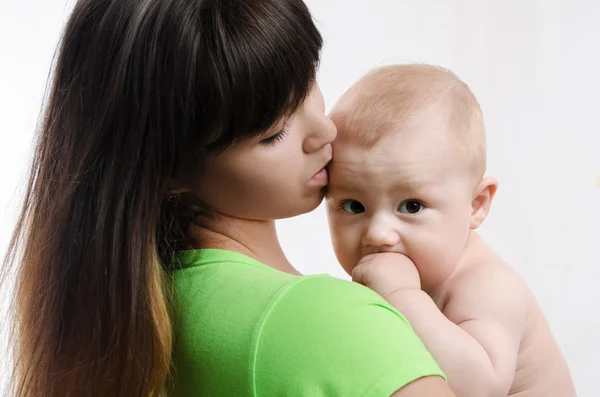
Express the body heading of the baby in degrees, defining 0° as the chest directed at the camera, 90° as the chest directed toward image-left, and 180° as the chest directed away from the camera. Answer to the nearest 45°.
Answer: approximately 45°

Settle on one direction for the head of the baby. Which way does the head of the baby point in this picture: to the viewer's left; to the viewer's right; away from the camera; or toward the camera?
toward the camera

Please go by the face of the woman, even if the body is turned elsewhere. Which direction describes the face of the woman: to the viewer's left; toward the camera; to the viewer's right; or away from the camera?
to the viewer's right
